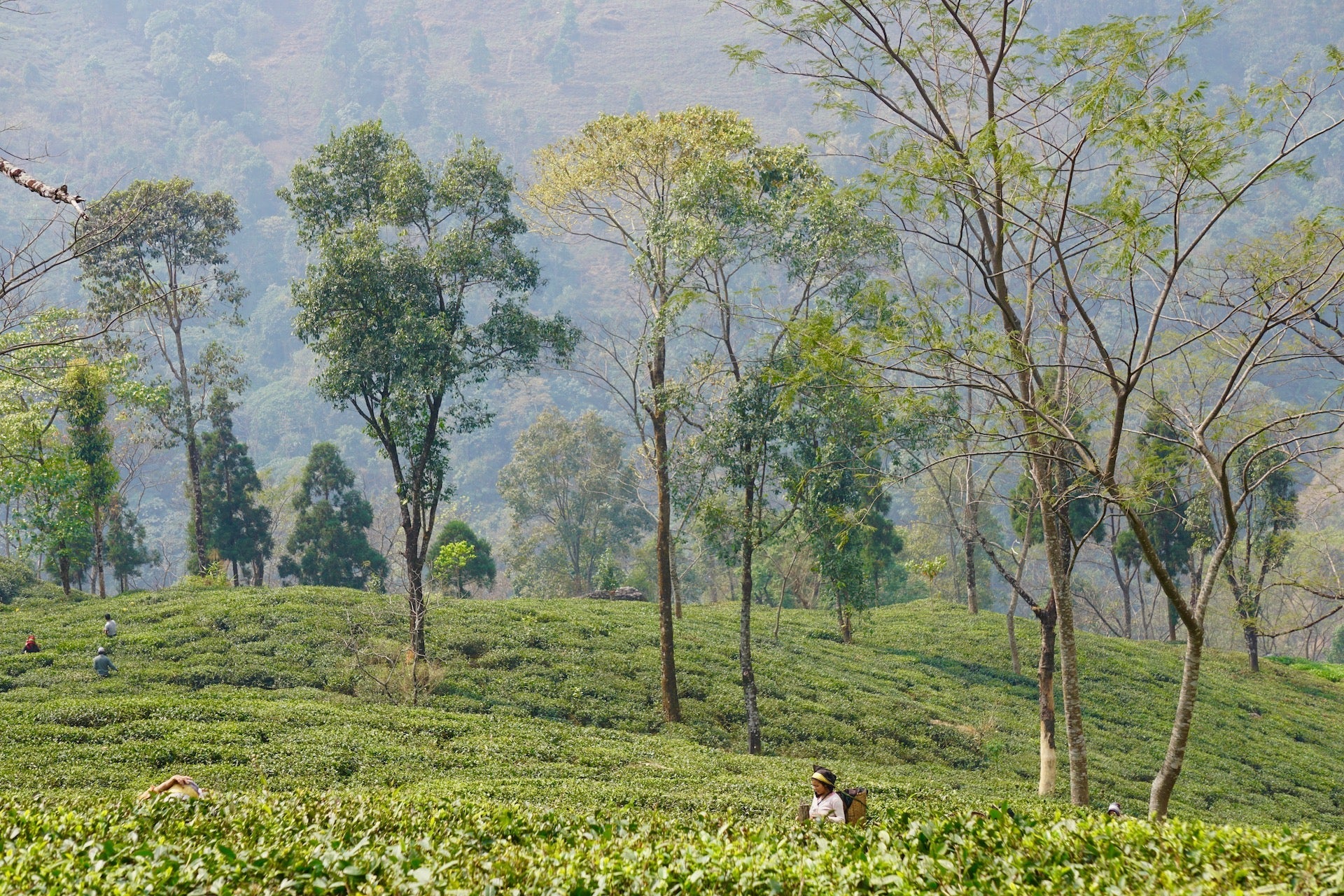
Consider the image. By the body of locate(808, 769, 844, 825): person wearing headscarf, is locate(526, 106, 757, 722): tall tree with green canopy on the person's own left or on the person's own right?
on the person's own right

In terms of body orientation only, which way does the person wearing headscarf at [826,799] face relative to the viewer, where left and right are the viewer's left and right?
facing the viewer and to the left of the viewer

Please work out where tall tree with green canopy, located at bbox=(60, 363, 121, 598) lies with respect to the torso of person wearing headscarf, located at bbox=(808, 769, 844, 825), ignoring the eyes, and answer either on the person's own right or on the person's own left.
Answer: on the person's own right

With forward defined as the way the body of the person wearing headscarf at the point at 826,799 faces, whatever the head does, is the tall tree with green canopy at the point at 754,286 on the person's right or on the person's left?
on the person's right

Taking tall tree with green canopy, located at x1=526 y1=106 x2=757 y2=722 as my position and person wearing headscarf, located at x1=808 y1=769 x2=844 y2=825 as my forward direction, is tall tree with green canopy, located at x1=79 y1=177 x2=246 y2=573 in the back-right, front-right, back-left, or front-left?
back-right

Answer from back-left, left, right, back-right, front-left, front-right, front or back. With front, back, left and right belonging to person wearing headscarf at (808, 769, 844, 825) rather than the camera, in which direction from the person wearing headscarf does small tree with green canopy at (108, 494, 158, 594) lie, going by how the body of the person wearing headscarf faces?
right

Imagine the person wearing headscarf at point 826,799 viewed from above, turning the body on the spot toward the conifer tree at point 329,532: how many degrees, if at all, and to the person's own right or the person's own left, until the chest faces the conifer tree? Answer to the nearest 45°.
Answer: approximately 90° to the person's own right

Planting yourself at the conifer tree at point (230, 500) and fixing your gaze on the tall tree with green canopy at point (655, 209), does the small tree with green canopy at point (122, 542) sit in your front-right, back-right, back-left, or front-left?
back-right

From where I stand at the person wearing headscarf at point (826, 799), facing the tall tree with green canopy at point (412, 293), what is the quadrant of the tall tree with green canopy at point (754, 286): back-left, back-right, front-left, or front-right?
front-right
